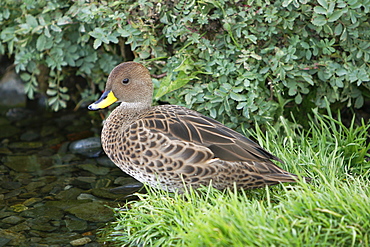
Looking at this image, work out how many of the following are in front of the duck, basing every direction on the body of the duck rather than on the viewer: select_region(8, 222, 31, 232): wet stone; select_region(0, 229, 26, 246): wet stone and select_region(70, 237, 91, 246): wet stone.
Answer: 3

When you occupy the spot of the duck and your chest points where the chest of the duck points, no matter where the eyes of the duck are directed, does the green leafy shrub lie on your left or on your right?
on your right

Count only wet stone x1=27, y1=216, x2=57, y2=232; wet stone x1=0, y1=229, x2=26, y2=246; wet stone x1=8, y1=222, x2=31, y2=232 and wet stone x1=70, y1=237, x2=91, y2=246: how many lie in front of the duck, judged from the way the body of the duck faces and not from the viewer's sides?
4

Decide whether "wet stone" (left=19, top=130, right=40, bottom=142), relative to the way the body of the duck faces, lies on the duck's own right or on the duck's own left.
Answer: on the duck's own right

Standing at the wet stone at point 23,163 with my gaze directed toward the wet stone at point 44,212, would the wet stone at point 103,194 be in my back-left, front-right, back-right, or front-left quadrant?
front-left

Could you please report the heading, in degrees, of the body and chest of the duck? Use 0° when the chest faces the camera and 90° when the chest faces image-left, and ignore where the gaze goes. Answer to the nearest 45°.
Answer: approximately 90°

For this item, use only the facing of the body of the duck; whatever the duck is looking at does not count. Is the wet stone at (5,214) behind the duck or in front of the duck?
in front

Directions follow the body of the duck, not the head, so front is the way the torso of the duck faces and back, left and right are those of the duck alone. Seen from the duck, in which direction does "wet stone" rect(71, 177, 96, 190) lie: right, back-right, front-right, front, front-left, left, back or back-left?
front-right

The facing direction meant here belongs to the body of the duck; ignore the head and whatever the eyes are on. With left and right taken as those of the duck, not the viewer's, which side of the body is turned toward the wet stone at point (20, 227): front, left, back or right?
front

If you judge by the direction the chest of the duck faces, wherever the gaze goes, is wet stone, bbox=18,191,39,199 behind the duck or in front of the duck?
in front

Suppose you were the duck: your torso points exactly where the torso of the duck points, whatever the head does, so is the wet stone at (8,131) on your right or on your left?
on your right

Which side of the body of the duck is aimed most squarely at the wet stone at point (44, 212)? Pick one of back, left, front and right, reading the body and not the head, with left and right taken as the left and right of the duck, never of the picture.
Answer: front

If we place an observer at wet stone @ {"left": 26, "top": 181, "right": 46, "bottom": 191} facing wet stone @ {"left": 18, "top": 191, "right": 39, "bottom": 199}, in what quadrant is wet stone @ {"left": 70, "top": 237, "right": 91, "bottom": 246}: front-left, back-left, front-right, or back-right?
front-left

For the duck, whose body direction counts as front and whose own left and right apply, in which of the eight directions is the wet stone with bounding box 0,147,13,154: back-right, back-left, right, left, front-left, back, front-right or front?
front-right
